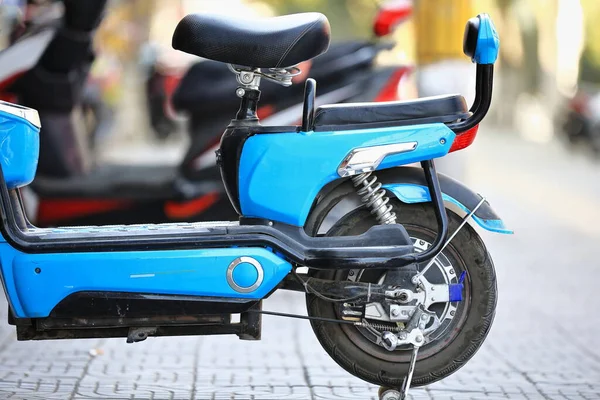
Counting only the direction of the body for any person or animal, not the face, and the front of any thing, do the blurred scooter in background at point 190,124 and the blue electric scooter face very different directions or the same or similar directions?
same or similar directions

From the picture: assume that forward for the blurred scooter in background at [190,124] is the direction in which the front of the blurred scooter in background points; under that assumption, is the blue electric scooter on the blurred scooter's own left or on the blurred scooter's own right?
on the blurred scooter's own left

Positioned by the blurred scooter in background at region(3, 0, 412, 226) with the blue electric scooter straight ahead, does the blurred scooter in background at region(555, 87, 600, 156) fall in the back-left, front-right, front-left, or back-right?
back-left

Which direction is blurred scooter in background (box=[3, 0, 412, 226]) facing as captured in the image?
to the viewer's left

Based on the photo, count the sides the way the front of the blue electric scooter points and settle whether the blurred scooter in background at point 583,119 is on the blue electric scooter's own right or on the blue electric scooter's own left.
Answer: on the blue electric scooter's own right

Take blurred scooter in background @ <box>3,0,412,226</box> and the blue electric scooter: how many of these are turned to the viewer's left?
2

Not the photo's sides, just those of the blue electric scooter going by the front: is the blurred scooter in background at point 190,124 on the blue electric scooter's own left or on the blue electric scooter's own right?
on the blue electric scooter's own right

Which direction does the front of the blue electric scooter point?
to the viewer's left
